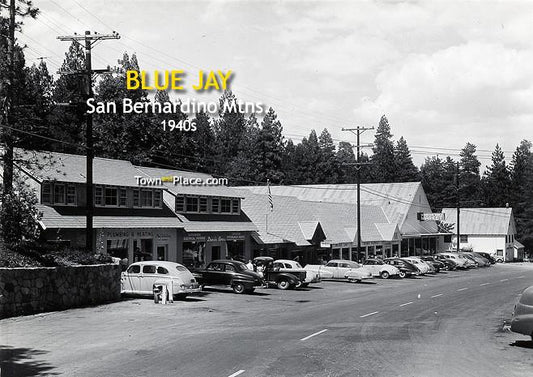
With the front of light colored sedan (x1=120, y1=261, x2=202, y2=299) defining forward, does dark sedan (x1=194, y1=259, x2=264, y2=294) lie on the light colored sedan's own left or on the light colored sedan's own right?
on the light colored sedan's own right

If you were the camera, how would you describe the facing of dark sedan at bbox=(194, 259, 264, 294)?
facing away from the viewer and to the left of the viewer

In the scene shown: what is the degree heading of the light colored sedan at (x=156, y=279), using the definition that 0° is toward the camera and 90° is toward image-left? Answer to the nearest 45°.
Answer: approximately 135°

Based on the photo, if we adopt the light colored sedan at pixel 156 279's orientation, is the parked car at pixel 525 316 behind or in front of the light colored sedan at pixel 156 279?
behind

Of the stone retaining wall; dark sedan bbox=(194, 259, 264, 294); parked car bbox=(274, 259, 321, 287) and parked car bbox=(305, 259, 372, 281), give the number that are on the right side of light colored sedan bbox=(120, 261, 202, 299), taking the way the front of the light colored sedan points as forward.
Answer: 3

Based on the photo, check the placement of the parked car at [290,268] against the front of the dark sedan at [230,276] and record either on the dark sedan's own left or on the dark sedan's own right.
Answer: on the dark sedan's own right

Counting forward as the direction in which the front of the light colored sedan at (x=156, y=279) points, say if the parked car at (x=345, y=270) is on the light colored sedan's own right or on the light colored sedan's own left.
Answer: on the light colored sedan's own right

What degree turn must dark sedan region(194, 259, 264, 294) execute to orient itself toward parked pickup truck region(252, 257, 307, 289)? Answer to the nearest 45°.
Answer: approximately 90° to its right

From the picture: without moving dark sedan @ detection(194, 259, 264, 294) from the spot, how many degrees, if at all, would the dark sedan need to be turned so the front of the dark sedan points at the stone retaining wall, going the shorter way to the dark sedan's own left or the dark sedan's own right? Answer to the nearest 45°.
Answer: approximately 90° to the dark sedan's own left

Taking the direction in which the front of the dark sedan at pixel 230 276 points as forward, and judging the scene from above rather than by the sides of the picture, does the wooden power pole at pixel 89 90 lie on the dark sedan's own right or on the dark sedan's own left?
on the dark sedan's own left

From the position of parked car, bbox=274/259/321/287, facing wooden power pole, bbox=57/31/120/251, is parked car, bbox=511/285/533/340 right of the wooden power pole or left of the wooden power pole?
left
